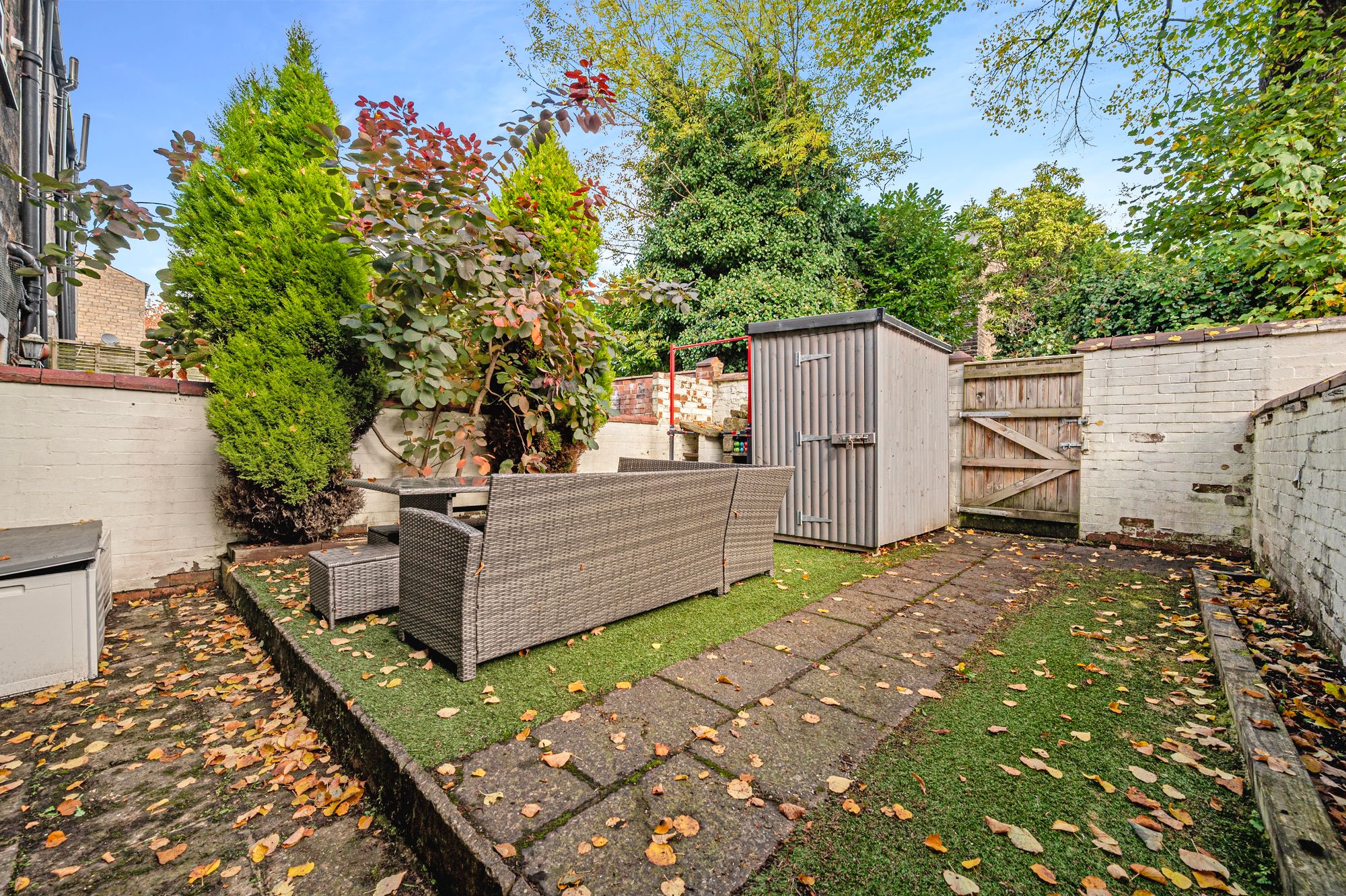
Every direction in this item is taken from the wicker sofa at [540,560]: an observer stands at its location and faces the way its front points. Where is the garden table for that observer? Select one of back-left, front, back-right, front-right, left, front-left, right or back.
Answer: front

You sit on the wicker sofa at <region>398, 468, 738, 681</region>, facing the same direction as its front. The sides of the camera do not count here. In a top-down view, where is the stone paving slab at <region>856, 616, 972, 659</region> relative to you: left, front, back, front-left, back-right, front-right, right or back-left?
back-right

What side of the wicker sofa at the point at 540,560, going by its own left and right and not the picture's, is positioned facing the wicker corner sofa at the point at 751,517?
right

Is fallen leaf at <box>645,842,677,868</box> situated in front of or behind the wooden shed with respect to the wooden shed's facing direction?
in front

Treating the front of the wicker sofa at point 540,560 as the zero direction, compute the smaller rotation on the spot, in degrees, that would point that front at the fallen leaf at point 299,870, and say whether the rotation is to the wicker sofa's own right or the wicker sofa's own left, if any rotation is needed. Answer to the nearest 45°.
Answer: approximately 90° to the wicker sofa's own left

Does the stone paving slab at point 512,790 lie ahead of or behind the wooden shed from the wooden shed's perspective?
ahead

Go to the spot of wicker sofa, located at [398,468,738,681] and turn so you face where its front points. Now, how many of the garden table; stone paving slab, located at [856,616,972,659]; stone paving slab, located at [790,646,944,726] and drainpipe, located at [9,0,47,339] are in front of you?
2

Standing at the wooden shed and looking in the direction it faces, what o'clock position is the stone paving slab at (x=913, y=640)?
The stone paving slab is roughly at 10 o'clock from the wooden shed.

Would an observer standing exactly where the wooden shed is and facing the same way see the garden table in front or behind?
in front

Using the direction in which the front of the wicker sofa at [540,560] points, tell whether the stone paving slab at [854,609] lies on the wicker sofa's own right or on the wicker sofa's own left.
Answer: on the wicker sofa's own right

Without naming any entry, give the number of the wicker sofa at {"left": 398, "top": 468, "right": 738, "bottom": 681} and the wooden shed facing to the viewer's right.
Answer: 0

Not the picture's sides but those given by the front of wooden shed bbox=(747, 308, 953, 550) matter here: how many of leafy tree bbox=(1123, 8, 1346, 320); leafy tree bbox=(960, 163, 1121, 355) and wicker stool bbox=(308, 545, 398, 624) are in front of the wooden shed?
1

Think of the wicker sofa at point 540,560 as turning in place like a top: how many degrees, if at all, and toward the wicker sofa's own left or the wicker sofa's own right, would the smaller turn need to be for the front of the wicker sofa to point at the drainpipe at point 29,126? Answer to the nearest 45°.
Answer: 0° — it already faces it

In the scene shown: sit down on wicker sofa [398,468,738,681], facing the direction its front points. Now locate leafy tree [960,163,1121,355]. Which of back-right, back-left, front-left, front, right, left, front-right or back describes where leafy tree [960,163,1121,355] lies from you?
right

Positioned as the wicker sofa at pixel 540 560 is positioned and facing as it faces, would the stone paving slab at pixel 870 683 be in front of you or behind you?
behind

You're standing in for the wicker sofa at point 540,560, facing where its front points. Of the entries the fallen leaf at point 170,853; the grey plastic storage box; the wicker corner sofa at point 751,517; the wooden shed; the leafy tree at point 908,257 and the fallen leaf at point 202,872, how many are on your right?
3

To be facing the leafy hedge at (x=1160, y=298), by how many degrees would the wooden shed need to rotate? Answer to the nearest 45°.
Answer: approximately 180°

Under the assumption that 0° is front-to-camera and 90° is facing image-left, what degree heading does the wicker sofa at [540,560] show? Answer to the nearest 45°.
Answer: approximately 135°

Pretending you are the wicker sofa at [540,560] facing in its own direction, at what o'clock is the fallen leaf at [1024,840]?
The fallen leaf is roughly at 6 o'clock from the wicker sofa.

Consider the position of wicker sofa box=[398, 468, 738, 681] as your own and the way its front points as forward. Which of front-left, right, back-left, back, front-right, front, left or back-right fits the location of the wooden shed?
right

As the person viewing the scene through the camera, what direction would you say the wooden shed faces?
facing the viewer and to the left of the viewer
